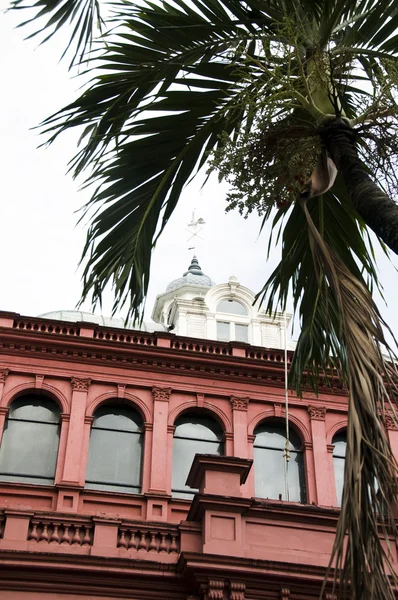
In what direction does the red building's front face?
toward the camera

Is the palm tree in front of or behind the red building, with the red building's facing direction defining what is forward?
in front
